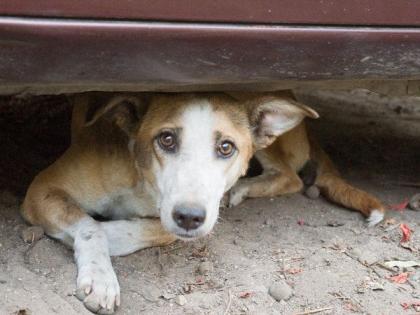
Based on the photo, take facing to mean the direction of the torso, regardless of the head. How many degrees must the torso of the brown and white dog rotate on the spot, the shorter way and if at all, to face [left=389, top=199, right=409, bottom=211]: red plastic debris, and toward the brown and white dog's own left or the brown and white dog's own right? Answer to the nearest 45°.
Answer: approximately 135° to the brown and white dog's own left

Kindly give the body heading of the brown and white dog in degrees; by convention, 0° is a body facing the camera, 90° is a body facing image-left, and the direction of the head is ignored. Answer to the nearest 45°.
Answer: approximately 45°

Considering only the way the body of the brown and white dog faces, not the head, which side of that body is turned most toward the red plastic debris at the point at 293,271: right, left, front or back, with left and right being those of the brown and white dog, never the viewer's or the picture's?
left

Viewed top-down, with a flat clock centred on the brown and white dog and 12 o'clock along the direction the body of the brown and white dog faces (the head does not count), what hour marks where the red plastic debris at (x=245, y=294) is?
The red plastic debris is roughly at 9 o'clock from the brown and white dog.

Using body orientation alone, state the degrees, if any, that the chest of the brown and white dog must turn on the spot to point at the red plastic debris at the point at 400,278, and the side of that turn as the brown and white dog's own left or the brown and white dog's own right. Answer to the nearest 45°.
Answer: approximately 135° to the brown and white dog's own left

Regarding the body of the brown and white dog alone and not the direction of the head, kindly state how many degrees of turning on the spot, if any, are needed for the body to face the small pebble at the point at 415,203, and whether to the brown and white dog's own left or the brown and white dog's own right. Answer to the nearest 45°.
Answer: approximately 135° to the brown and white dog's own left

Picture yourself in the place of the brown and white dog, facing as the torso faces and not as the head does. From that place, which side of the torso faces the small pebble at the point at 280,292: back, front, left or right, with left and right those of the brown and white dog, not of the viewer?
left

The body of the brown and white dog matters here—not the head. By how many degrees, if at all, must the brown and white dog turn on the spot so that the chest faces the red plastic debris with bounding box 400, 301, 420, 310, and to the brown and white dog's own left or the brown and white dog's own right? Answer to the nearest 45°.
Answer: approximately 90° to the brown and white dog's own left
